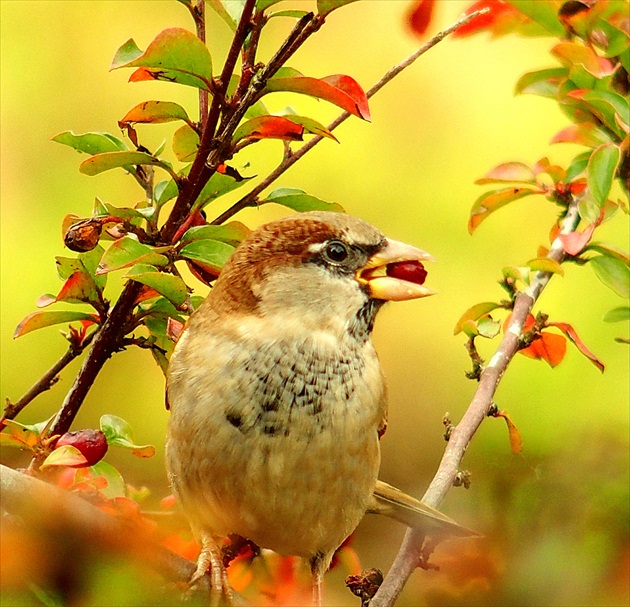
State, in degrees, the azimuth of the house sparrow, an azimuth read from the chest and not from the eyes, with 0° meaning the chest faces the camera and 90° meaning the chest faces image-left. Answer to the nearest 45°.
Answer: approximately 0°
